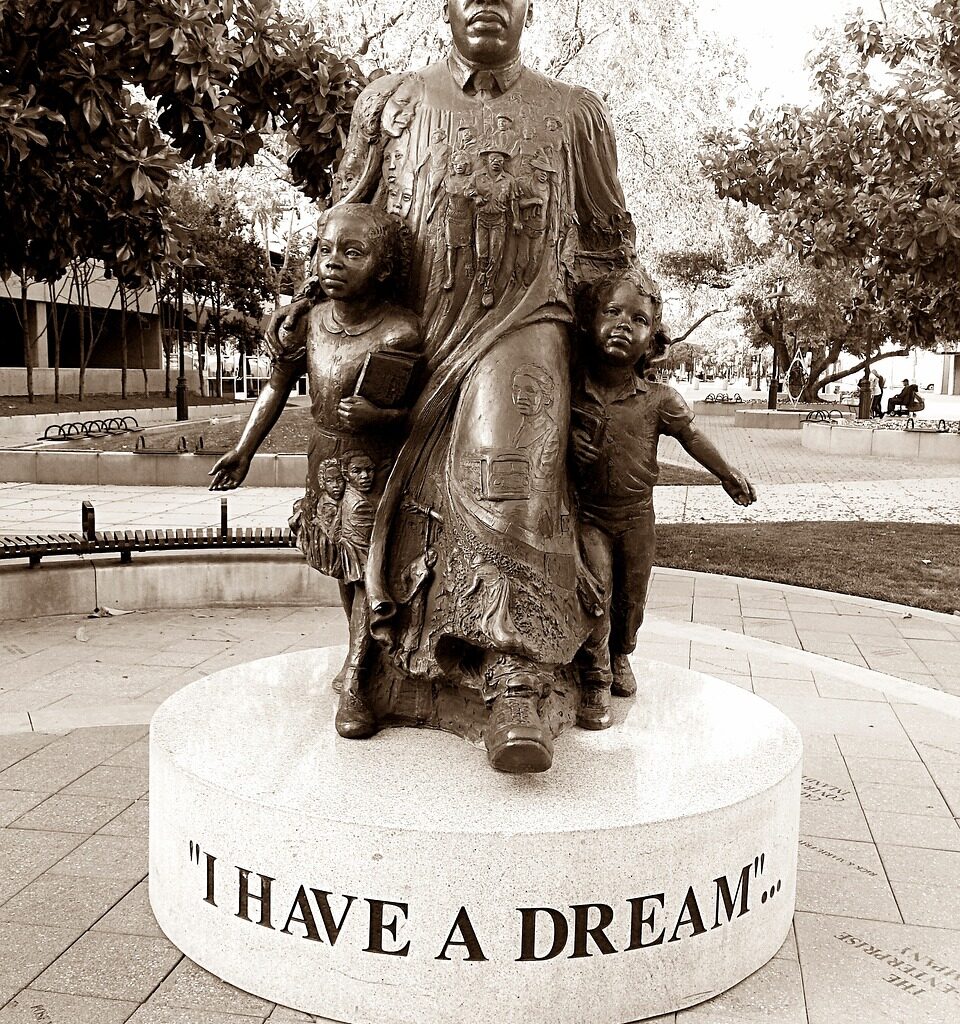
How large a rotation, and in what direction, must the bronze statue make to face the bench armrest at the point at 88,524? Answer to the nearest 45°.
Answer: approximately 135° to its right

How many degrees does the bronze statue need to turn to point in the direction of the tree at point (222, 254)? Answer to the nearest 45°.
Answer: approximately 180°

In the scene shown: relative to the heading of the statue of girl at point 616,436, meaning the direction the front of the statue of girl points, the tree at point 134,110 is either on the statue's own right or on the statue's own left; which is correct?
on the statue's own right

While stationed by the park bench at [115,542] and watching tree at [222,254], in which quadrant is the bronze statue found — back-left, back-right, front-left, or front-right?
back-right

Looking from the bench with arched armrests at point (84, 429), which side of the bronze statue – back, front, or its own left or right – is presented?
back

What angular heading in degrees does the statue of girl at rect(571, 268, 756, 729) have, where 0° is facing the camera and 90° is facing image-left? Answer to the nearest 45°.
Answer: approximately 0°

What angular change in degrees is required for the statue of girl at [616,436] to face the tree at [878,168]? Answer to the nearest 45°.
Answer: approximately 180°

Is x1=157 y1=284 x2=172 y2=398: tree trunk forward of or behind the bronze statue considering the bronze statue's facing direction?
behind

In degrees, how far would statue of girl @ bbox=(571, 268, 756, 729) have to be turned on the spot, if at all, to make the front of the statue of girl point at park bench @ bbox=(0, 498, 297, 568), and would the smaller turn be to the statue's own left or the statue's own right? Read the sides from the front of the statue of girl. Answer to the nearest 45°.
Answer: approximately 135° to the statue's own right

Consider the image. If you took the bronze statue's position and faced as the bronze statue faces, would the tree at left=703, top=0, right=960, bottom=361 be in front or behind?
behind

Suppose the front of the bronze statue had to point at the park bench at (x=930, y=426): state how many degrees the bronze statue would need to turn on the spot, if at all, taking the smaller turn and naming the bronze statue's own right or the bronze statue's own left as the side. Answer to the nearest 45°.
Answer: approximately 135° to the bronze statue's own left
